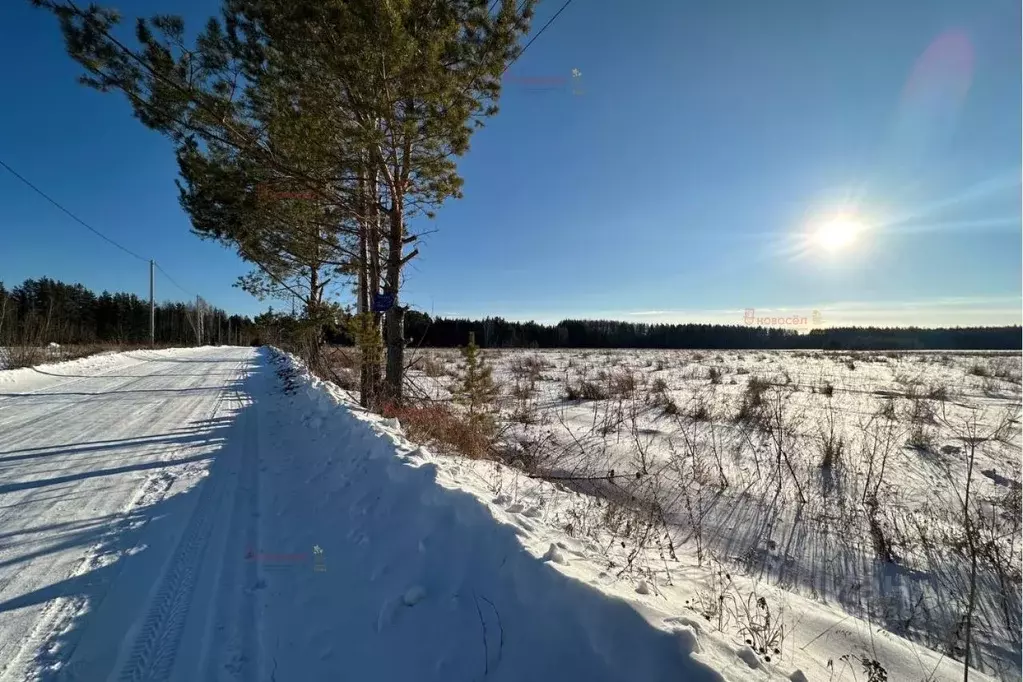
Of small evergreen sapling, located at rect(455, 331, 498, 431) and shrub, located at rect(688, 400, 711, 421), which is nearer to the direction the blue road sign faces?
the small evergreen sapling

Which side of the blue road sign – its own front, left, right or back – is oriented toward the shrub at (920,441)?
left

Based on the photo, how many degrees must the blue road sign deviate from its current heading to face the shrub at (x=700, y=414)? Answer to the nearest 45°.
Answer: approximately 90° to its left

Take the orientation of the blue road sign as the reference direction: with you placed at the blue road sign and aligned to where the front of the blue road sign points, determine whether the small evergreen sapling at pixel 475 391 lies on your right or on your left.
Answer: on your left

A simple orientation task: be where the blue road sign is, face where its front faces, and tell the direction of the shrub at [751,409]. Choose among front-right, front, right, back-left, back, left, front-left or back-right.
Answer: left

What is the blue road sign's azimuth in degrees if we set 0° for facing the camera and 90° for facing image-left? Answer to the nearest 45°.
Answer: approximately 0°

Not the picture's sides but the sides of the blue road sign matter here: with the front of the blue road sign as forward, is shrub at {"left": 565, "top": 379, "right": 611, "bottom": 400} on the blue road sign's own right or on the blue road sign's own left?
on the blue road sign's own left
